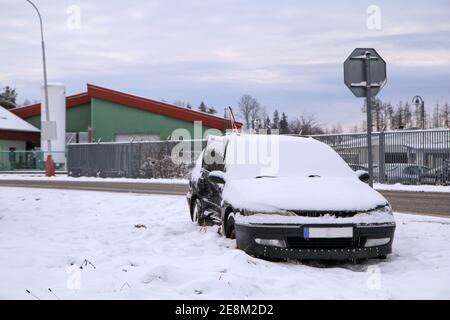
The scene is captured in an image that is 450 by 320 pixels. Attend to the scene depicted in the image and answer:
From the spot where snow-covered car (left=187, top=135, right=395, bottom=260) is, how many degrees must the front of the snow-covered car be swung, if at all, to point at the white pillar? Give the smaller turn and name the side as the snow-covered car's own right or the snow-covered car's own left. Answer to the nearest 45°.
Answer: approximately 180°

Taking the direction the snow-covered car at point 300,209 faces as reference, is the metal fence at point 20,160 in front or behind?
behind

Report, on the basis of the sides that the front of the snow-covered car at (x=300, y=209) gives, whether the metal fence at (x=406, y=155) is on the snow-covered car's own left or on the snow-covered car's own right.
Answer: on the snow-covered car's own left

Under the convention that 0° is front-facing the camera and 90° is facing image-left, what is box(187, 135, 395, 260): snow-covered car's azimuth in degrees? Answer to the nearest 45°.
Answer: approximately 315°

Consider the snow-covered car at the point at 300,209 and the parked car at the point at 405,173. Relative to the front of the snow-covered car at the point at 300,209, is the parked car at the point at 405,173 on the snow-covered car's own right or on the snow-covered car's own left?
on the snow-covered car's own left

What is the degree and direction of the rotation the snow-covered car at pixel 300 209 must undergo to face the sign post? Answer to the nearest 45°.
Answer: approximately 135° to its left

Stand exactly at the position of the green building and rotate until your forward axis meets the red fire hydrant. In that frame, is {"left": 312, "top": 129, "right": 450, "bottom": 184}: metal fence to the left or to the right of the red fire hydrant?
left

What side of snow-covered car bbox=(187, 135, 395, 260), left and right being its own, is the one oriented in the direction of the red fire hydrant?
back
